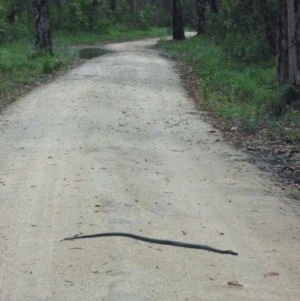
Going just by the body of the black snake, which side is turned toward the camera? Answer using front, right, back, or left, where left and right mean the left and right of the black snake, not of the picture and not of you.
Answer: right
